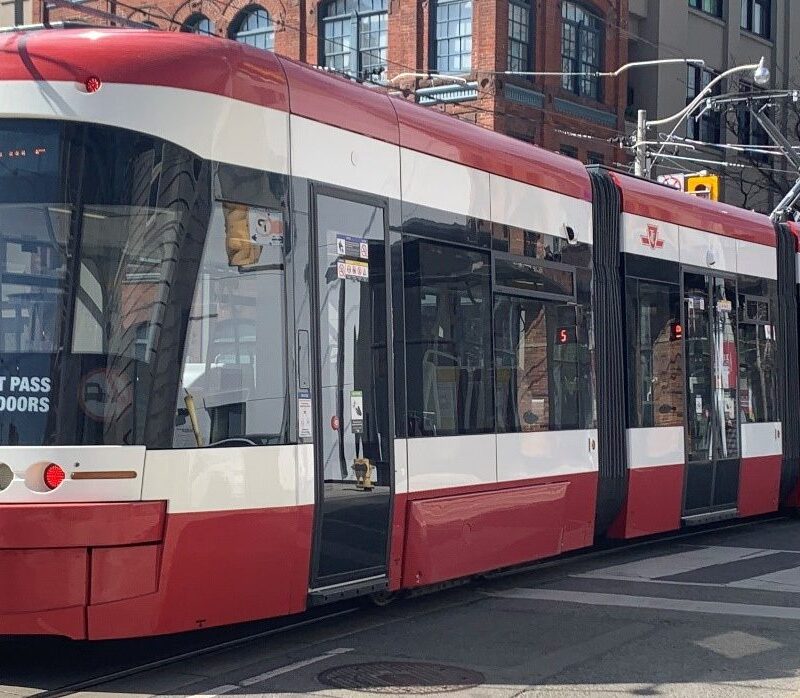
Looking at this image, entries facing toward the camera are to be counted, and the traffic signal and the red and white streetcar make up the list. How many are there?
1

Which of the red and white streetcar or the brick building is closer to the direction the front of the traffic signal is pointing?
the red and white streetcar

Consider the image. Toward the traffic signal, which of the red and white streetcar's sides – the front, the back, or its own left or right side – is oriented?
front

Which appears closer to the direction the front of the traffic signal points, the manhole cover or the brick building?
the manhole cover

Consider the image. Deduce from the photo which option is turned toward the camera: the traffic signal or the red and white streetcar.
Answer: the traffic signal

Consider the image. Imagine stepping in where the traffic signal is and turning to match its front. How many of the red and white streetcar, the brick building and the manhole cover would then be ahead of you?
2

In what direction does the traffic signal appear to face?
toward the camera

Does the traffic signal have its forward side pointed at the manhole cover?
yes

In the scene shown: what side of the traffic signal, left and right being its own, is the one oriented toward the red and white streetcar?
front
